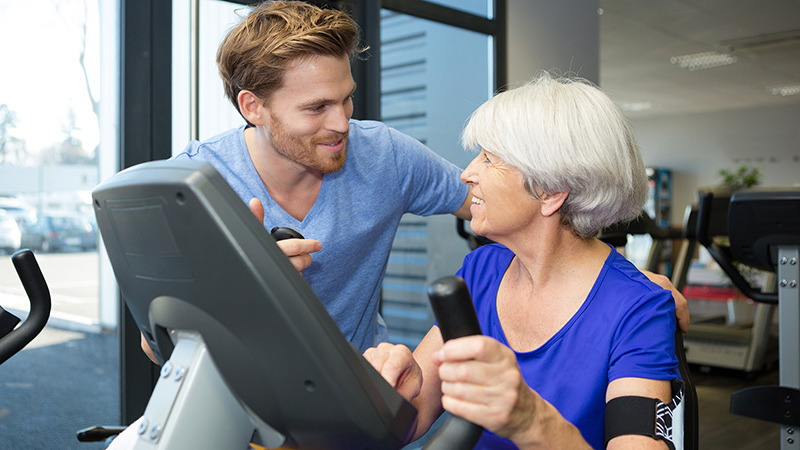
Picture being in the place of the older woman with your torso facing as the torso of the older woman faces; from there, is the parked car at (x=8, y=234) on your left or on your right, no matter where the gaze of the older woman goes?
on your right

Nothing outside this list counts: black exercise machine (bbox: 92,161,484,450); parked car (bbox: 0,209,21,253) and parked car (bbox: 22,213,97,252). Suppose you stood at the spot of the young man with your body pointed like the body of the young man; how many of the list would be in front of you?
1

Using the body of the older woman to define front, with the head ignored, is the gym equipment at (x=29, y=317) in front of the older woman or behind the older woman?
in front

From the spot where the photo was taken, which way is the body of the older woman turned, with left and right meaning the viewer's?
facing the viewer and to the left of the viewer

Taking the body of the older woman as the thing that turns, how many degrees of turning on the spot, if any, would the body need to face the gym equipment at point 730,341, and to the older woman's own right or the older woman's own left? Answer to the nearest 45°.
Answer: approximately 135° to the older woman's own right

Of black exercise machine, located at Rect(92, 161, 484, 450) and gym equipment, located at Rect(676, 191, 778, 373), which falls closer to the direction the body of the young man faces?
the black exercise machine

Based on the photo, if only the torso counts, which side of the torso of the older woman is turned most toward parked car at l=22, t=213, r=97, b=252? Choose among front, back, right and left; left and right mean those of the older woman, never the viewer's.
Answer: right

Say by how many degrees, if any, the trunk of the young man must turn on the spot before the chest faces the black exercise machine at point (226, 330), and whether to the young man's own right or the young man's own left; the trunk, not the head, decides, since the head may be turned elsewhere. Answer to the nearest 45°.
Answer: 0° — they already face it

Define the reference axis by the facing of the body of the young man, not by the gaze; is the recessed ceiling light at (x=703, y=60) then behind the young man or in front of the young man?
behind

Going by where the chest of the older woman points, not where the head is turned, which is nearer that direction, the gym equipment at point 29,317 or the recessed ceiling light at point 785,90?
the gym equipment

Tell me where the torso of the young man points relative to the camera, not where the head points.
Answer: toward the camera

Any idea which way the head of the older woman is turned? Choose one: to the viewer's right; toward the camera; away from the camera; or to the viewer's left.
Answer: to the viewer's left
